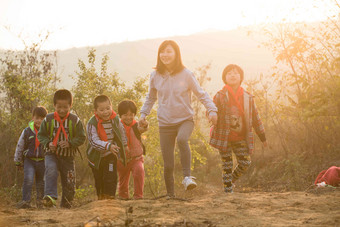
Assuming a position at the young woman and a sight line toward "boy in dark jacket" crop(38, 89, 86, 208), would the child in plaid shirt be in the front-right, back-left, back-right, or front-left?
back-right

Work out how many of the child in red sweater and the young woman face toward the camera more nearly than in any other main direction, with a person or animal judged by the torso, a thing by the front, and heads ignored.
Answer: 2

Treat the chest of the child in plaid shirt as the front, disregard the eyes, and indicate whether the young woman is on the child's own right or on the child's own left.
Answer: on the child's own right
